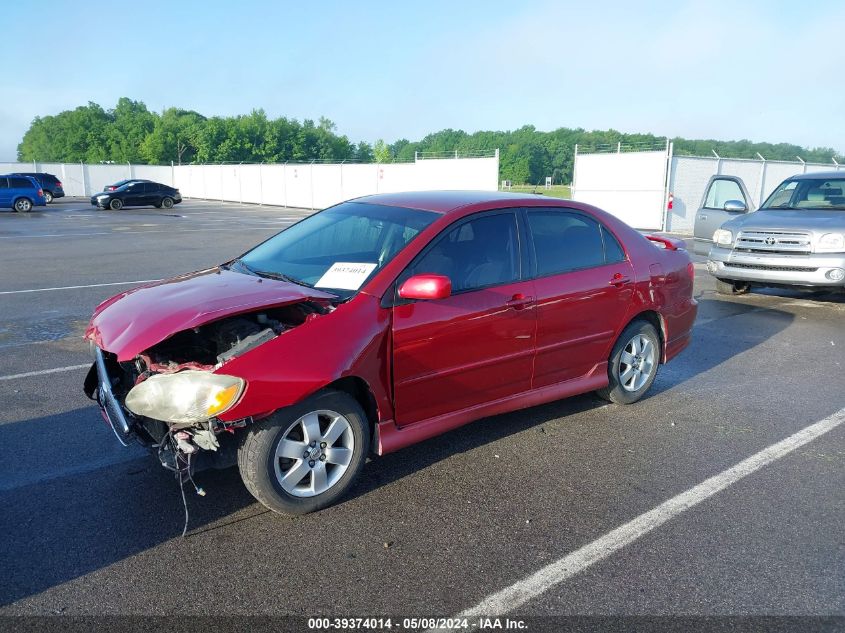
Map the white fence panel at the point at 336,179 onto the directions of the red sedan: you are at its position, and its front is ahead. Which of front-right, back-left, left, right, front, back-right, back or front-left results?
back-right

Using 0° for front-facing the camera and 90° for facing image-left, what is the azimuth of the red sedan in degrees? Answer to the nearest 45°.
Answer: approximately 45°

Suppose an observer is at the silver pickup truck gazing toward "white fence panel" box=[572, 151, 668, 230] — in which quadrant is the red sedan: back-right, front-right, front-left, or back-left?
back-left

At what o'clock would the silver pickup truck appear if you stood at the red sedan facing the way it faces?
The silver pickup truck is roughly at 6 o'clock from the red sedan.

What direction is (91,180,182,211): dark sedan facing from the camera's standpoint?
to the viewer's left

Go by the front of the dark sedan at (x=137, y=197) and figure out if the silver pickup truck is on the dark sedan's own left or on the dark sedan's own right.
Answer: on the dark sedan's own left

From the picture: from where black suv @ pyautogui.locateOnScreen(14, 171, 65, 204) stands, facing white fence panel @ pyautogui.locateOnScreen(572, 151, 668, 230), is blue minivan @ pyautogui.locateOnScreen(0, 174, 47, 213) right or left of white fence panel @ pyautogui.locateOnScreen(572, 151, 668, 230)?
right
